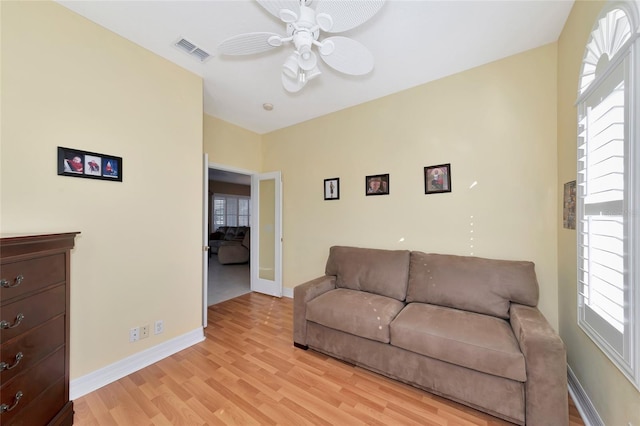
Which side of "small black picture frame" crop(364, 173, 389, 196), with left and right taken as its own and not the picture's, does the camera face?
front

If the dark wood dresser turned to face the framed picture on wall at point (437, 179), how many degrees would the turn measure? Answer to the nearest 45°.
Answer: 0° — it already faces it

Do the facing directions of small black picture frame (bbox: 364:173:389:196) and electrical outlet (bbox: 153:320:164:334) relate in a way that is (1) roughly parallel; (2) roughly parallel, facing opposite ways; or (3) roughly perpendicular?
roughly perpendicular

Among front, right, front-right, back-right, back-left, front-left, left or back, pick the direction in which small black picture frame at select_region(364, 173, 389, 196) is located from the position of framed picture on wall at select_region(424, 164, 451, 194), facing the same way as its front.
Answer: right

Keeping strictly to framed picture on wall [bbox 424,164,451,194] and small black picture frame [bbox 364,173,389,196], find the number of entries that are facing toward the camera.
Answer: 2

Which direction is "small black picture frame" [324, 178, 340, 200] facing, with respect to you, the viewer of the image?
facing the viewer and to the left of the viewer

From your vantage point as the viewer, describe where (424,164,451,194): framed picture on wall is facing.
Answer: facing the viewer

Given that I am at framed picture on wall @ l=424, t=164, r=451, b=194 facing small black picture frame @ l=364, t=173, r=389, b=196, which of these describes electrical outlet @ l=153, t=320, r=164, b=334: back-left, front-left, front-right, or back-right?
front-left

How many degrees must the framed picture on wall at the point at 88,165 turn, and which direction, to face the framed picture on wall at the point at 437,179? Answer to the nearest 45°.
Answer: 0° — it already faces it

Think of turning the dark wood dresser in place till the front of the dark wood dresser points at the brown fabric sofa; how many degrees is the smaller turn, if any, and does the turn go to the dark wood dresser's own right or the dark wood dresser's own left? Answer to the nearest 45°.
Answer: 0° — it already faces it

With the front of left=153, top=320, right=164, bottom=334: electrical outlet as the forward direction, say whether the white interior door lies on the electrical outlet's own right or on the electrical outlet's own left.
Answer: on the electrical outlet's own left
